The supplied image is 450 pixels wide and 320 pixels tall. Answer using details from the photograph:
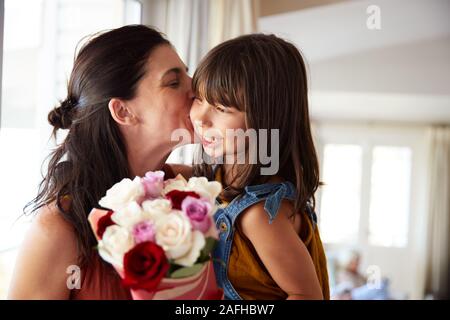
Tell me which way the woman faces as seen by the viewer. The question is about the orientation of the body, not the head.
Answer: to the viewer's right

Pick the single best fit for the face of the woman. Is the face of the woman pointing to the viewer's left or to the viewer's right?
to the viewer's right

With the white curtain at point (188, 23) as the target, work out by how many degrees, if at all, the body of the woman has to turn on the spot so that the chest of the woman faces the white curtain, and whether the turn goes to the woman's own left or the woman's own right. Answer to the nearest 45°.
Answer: approximately 90° to the woman's own left

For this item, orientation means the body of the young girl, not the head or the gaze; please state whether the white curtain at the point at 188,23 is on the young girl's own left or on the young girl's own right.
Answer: on the young girl's own right
